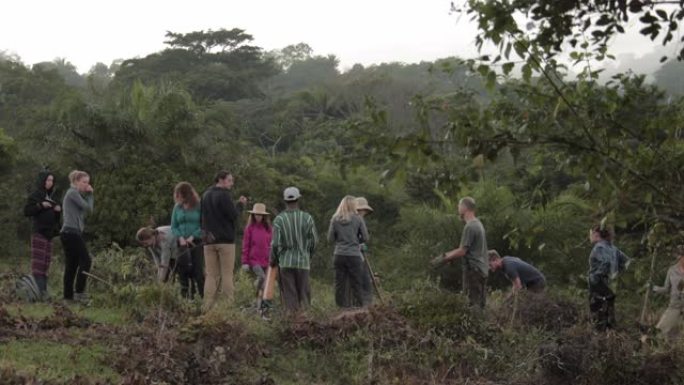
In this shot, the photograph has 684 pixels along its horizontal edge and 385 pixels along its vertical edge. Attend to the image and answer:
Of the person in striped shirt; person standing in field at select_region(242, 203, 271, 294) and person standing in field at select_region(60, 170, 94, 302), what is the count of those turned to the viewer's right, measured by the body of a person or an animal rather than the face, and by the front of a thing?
1

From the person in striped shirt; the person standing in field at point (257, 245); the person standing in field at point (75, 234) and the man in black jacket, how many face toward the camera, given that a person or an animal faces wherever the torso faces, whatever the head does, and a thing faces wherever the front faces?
1

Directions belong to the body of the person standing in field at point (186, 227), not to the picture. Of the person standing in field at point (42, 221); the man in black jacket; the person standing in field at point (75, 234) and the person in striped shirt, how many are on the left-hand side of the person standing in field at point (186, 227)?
2

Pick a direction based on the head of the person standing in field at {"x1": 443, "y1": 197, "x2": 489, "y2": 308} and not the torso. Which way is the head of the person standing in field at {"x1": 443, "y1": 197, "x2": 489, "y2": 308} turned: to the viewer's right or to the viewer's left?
to the viewer's left

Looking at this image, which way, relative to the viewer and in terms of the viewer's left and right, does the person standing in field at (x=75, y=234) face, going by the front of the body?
facing to the right of the viewer

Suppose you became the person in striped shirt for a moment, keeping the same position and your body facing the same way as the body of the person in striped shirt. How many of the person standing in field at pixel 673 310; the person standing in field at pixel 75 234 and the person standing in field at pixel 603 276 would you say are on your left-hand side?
1

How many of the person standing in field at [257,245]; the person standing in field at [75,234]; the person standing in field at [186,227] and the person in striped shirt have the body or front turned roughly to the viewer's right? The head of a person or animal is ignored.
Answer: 1

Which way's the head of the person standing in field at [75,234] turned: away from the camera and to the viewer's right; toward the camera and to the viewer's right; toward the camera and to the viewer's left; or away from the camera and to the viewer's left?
toward the camera and to the viewer's right

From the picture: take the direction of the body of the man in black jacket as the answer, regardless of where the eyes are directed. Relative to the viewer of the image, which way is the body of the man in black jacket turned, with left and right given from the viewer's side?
facing away from the viewer and to the right of the viewer

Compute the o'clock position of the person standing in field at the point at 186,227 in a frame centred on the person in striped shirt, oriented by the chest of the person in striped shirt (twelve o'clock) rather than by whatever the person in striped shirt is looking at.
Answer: The person standing in field is roughly at 10 o'clock from the person in striped shirt.

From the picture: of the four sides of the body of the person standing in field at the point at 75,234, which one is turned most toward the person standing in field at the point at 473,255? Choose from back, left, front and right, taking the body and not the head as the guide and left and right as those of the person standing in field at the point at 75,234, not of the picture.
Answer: front

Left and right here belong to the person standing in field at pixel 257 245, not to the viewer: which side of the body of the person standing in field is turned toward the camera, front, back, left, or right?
front

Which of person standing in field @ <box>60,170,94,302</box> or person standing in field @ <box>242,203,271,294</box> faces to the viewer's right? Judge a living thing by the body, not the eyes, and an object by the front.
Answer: person standing in field @ <box>60,170,94,302</box>
